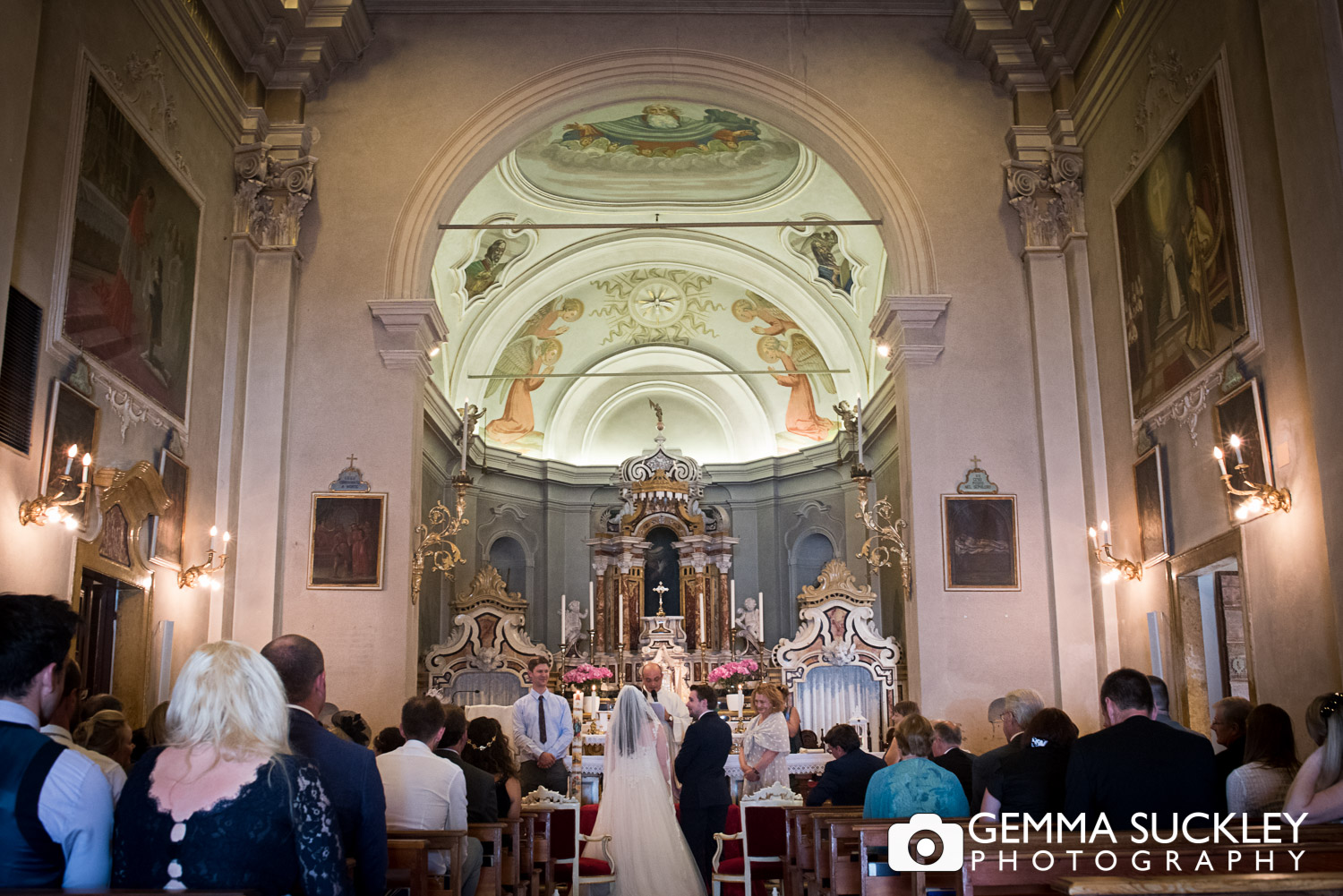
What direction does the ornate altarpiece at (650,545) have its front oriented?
toward the camera

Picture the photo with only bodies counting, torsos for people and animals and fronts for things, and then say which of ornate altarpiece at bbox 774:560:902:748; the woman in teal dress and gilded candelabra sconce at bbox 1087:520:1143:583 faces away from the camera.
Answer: the woman in teal dress

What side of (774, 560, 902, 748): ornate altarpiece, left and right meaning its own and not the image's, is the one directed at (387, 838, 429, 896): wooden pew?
front

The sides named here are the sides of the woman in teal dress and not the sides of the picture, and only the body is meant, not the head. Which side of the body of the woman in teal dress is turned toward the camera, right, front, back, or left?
back

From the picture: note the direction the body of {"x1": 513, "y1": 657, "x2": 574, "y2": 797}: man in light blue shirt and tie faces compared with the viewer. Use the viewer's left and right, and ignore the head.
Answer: facing the viewer

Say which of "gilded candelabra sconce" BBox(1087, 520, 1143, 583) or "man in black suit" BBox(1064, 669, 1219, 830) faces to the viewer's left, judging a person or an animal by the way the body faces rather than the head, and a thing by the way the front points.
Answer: the gilded candelabra sconce

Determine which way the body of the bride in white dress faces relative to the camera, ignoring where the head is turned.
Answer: away from the camera

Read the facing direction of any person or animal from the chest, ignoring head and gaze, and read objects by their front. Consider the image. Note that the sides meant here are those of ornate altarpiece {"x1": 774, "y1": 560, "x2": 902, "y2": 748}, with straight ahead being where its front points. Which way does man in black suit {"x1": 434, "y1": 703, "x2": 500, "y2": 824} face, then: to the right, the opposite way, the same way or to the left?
the opposite way

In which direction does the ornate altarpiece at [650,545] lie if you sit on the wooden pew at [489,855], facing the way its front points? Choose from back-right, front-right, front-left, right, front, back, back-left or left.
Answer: front

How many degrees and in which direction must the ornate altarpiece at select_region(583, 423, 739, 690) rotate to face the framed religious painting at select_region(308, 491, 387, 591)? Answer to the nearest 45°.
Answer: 0° — it already faces it

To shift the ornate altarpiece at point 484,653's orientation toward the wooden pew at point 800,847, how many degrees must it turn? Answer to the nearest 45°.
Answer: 0° — it already faces it

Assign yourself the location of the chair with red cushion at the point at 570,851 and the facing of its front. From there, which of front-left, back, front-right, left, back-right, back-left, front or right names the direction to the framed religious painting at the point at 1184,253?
front-right

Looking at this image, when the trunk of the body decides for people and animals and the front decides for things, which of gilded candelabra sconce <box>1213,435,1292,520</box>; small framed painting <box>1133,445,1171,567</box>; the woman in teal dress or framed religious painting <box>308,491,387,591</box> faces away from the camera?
the woman in teal dress

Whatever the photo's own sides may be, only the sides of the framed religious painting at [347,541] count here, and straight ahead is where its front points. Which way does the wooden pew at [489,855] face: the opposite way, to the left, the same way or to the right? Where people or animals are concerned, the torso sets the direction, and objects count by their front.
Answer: the opposite way

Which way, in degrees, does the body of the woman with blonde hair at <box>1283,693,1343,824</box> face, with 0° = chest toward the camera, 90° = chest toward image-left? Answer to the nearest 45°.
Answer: approximately 135°

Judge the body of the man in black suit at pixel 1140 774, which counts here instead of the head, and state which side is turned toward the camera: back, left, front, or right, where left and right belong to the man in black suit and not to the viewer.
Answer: back

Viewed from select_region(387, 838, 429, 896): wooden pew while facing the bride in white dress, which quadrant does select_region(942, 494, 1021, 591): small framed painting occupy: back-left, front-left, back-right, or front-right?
front-right

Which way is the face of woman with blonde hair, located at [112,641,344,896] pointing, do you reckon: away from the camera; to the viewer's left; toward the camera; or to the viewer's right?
away from the camera

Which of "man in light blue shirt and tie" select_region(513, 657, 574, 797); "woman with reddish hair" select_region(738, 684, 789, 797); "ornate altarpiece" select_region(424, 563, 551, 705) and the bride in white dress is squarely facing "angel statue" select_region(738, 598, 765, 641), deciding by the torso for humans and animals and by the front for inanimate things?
the bride in white dress

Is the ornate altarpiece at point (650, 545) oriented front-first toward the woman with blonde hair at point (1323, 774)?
yes

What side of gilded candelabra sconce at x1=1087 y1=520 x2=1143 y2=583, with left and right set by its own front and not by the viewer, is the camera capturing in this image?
left

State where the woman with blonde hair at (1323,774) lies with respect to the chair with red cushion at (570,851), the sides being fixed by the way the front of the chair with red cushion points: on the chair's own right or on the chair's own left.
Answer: on the chair's own right
